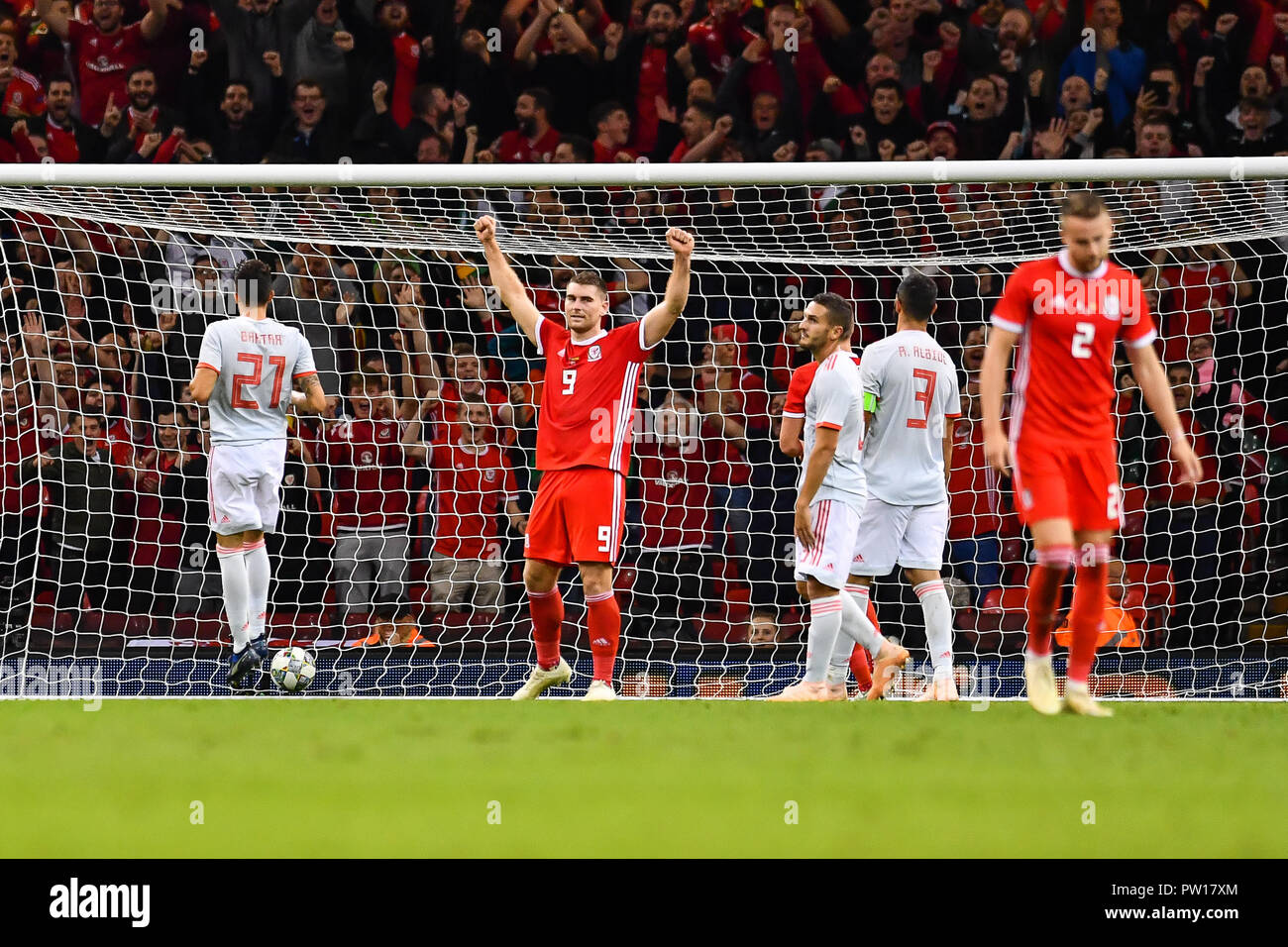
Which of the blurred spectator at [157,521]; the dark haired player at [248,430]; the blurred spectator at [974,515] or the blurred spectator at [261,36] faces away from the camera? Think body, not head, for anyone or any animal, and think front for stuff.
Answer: the dark haired player

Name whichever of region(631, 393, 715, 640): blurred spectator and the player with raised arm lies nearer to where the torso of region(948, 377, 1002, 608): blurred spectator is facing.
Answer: the player with raised arm

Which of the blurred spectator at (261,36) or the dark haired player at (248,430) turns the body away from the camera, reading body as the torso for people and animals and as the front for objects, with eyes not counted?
the dark haired player

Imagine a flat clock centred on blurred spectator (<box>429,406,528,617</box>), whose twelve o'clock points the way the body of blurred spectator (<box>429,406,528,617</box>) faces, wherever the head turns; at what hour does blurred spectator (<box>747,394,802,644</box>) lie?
blurred spectator (<box>747,394,802,644</box>) is roughly at 9 o'clock from blurred spectator (<box>429,406,528,617</box>).

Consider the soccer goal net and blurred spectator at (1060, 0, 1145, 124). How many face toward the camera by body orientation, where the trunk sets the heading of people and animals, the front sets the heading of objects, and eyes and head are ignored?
2

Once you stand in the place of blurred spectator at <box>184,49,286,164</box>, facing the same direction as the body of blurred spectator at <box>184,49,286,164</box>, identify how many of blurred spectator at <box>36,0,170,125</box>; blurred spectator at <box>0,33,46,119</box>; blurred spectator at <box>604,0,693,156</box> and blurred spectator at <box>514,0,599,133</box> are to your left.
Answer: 2

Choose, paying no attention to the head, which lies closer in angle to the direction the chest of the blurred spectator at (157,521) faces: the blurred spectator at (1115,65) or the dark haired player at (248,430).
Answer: the dark haired player
